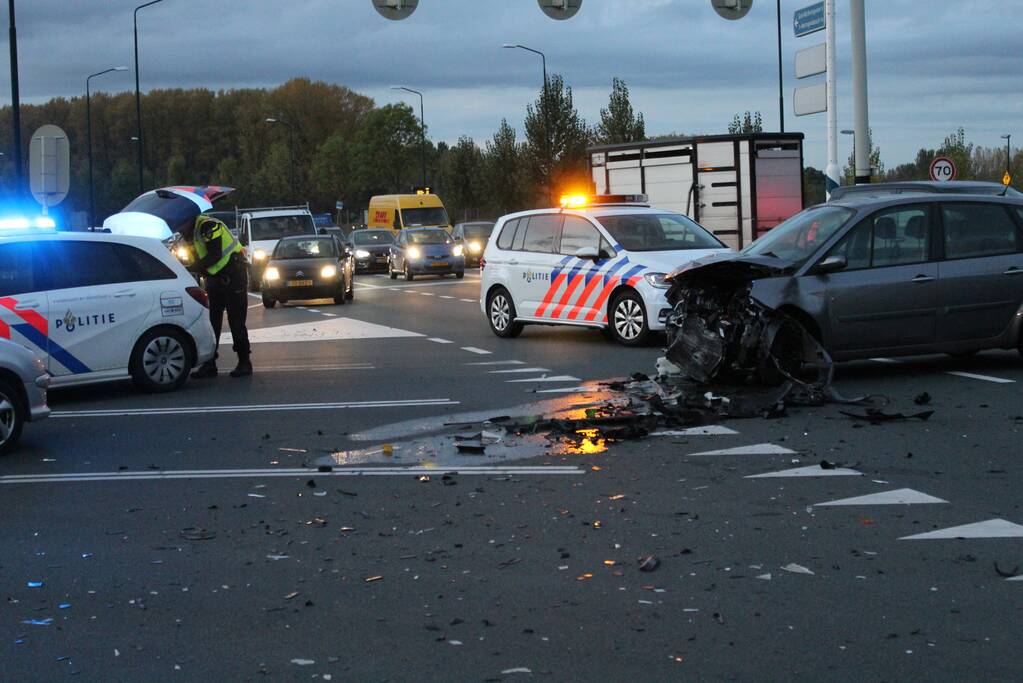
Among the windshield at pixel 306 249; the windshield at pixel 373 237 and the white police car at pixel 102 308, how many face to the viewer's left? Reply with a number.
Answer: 1

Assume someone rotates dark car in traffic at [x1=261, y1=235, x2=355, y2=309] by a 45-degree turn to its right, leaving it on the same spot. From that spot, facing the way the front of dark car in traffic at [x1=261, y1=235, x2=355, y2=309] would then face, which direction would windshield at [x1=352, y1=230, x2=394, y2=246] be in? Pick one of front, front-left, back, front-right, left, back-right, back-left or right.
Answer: back-right

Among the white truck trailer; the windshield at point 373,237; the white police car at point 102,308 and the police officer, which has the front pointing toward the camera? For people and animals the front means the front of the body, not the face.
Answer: the windshield

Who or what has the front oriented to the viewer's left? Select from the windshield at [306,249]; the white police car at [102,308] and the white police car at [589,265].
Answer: the white police car at [102,308]

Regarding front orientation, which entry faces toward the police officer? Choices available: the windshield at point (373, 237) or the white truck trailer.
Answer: the windshield

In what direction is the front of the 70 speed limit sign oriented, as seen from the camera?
facing the viewer

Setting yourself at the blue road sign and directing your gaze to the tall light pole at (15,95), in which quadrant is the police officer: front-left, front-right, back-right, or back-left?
front-left

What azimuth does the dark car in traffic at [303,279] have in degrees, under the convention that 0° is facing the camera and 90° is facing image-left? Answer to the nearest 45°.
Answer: approximately 0°

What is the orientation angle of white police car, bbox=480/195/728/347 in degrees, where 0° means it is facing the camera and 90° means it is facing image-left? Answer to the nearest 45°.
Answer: approximately 315°

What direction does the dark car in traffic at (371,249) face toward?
toward the camera

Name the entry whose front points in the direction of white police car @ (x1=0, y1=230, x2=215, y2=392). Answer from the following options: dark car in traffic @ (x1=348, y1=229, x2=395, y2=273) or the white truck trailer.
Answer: the dark car in traffic

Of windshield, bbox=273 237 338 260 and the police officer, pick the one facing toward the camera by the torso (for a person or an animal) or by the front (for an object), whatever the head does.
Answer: the windshield

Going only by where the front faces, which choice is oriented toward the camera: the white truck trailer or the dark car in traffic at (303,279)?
the dark car in traffic

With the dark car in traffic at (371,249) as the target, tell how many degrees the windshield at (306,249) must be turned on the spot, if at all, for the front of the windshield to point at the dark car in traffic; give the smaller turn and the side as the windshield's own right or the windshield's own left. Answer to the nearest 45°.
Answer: approximately 180°

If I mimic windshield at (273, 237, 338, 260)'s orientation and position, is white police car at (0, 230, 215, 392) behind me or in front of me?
in front

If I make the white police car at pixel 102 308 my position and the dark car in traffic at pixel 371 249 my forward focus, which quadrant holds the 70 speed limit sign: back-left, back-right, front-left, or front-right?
front-right

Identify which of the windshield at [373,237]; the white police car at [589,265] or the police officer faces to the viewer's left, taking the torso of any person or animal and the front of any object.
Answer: the police officer
